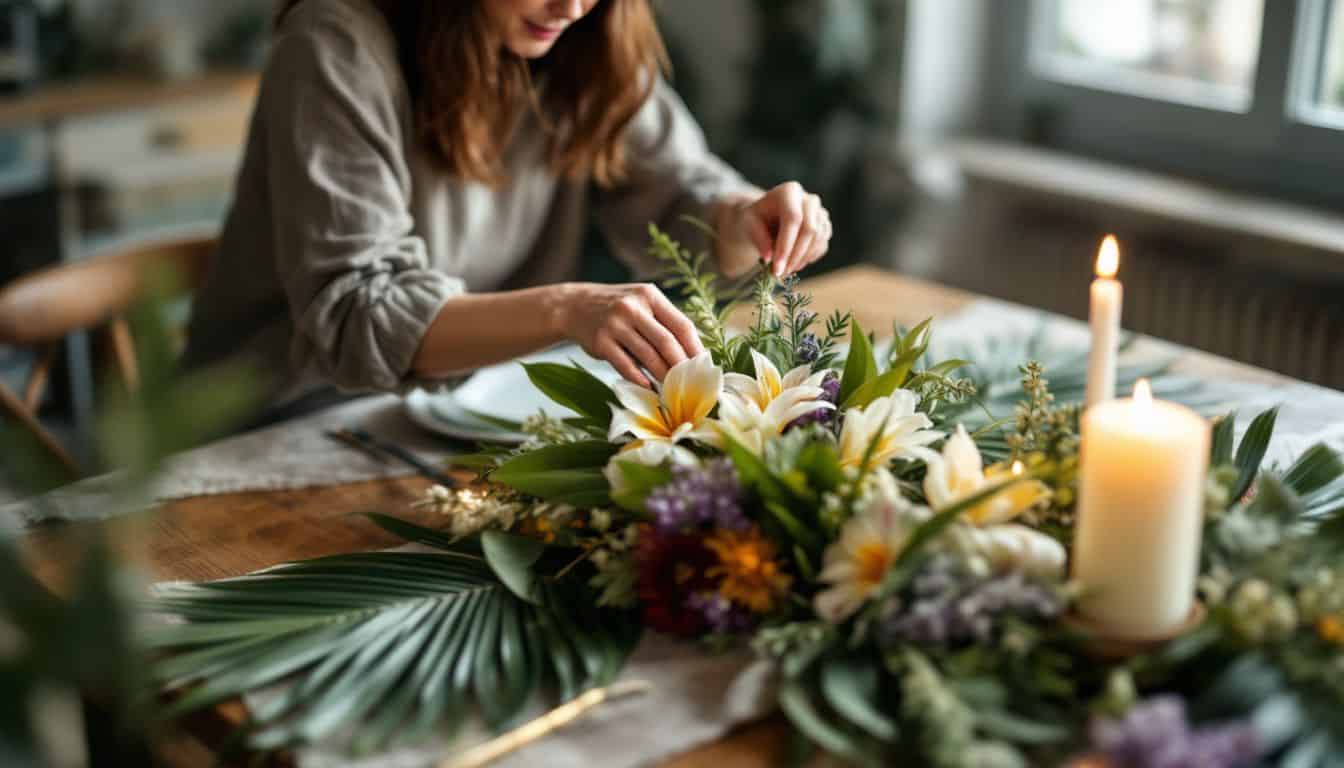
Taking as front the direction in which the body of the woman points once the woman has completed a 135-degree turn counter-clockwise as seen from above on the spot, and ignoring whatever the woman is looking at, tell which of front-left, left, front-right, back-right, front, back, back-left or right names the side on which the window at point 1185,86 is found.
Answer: front-right

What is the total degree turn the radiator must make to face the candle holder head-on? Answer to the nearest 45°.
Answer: approximately 45° to its left

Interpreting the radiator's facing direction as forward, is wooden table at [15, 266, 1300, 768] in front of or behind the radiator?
in front

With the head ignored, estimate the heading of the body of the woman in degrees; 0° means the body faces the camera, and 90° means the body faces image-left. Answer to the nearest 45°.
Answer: approximately 315°

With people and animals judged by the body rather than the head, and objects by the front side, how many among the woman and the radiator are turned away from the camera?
0

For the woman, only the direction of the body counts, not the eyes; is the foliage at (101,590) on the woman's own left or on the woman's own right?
on the woman's own right

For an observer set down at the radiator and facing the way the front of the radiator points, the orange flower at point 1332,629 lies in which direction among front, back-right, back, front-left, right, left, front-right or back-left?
front-left

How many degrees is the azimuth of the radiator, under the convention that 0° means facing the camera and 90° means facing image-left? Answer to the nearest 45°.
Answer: approximately 45°

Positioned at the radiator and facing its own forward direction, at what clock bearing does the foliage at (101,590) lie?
The foliage is roughly at 11 o'clock from the radiator.

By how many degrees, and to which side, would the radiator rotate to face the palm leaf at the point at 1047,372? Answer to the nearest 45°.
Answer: approximately 45° to its left

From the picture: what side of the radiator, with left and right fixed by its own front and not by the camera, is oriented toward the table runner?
front
